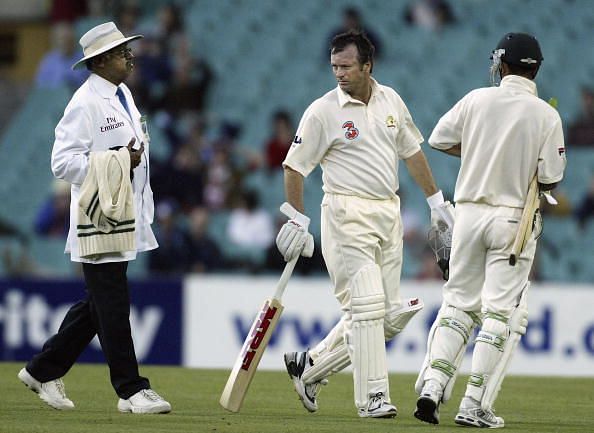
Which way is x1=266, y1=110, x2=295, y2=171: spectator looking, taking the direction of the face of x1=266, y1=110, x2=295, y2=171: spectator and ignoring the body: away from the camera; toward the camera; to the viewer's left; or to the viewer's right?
toward the camera

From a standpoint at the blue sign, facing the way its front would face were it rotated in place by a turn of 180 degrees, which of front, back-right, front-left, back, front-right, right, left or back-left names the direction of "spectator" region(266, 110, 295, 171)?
front-right

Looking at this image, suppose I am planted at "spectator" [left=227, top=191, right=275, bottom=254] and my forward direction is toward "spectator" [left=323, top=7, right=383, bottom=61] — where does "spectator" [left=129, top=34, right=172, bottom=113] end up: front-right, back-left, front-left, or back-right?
front-left

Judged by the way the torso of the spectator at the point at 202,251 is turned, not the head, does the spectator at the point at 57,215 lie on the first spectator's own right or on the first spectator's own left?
on the first spectator's own right

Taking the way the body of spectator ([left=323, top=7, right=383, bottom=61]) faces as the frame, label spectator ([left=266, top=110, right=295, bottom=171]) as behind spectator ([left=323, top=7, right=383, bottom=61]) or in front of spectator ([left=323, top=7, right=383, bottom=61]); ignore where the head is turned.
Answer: in front

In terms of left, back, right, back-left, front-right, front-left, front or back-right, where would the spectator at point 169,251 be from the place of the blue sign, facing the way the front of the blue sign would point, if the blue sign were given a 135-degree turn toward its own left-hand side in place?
front

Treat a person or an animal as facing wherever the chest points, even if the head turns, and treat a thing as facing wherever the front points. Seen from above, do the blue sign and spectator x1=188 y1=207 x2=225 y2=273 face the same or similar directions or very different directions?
same or similar directions

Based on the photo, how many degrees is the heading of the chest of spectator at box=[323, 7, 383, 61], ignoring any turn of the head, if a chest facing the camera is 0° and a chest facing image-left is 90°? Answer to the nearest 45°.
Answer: approximately 0°

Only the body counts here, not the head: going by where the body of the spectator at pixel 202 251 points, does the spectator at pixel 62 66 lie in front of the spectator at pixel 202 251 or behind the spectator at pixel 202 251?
behind

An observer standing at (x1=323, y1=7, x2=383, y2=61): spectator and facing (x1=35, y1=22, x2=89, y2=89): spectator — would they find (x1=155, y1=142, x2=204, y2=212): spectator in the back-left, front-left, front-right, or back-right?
front-left

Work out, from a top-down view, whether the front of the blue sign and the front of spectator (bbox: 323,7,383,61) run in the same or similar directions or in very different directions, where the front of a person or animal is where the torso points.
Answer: same or similar directions

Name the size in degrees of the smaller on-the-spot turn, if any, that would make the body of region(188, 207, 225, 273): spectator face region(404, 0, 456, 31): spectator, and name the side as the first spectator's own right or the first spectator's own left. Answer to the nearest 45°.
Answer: approximately 135° to the first spectator's own left

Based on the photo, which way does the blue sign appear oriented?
toward the camera

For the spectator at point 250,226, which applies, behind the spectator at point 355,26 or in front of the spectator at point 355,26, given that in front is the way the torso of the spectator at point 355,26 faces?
in front

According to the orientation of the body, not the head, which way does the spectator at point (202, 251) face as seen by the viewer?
toward the camera

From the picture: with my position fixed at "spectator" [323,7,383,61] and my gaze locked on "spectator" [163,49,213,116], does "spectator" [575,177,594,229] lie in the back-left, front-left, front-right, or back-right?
back-left
